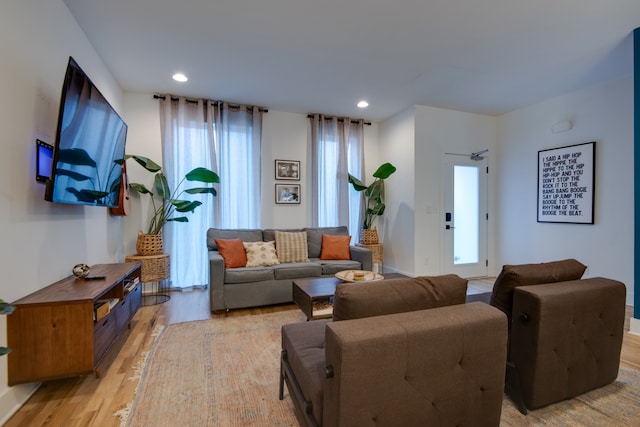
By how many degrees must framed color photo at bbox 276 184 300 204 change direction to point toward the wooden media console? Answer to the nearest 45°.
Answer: approximately 45° to its right

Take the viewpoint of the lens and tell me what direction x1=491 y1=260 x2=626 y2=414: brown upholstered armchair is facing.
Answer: facing away from the viewer and to the left of the viewer

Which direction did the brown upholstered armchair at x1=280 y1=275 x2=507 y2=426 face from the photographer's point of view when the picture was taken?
facing away from the viewer and to the left of the viewer

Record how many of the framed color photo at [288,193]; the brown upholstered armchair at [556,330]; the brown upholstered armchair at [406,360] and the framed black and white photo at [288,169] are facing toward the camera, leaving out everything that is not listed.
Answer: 2

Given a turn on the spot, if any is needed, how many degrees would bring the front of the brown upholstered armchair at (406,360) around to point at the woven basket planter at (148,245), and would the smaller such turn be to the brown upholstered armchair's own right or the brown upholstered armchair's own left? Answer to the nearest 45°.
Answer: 0° — it already faces it

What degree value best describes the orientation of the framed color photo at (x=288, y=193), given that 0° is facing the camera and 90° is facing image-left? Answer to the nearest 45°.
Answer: approximately 0°

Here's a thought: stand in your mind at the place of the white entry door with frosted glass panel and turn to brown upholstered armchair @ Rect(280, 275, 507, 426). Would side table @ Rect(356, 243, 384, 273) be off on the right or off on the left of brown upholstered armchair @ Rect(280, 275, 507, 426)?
right
